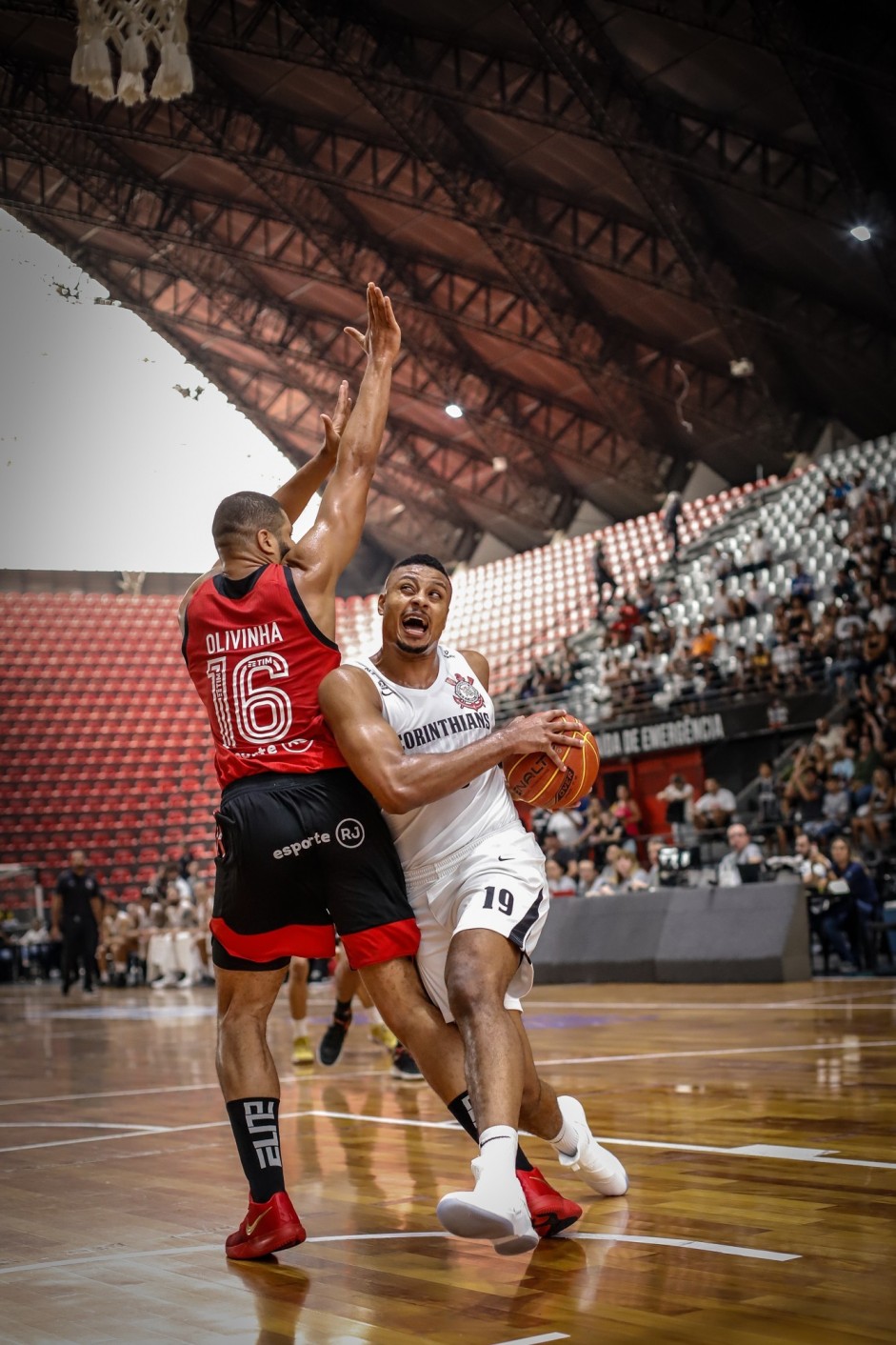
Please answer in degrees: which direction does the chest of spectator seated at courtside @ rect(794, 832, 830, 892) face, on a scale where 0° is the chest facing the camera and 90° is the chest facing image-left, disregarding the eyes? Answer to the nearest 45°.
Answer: approximately 45°

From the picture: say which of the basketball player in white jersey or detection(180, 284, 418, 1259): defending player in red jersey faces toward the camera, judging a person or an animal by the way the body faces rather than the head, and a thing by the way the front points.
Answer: the basketball player in white jersey

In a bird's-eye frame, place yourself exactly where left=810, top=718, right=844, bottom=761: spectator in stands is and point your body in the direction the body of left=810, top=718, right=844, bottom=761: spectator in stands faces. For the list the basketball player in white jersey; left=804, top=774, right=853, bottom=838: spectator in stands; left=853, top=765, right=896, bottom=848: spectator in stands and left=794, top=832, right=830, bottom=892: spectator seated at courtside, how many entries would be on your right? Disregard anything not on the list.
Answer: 0

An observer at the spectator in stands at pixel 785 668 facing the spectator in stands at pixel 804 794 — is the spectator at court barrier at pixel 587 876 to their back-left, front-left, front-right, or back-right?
front-right

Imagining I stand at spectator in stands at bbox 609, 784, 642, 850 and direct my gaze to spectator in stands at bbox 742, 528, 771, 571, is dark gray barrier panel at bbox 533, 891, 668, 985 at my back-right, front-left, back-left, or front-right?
back-right

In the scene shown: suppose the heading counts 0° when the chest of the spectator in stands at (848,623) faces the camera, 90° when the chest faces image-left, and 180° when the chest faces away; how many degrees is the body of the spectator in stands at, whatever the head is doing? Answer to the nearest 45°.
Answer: approximately 45°

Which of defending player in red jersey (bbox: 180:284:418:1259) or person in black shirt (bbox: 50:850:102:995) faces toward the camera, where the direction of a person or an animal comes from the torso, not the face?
the person in black shirt

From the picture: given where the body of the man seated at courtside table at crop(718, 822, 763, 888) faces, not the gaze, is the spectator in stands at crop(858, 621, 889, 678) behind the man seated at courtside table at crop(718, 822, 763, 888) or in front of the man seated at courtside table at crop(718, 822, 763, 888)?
behind

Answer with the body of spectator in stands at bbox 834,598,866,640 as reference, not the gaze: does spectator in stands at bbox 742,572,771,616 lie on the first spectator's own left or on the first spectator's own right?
on the first spectator's own right

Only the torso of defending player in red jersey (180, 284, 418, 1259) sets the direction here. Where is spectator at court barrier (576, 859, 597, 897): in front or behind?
in front

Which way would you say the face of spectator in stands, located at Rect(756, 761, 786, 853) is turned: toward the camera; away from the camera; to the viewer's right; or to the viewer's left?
toward the camera

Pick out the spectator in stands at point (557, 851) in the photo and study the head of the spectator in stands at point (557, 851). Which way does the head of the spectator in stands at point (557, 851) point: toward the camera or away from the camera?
toward the camera

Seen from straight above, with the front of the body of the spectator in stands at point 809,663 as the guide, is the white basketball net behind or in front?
in front

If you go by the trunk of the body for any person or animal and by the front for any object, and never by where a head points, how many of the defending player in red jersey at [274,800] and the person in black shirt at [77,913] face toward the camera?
1

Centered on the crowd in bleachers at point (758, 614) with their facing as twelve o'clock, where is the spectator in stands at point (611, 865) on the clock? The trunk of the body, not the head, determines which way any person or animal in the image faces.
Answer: The spectator in stands is roughly at 11 o'clock from the crowd in bleachers.

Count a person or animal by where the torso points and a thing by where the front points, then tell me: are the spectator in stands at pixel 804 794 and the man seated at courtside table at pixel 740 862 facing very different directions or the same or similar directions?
same or similar directions

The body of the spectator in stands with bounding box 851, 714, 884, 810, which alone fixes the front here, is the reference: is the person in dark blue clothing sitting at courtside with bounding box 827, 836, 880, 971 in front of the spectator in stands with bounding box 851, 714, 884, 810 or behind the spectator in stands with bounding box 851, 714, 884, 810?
in front

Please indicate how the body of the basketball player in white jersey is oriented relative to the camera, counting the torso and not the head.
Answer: toward the camera

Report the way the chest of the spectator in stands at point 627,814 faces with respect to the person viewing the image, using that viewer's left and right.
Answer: facing the viewer and to the left of the viewer

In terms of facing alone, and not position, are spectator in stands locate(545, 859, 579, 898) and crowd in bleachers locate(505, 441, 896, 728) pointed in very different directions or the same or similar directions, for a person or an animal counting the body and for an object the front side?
same or similar directions

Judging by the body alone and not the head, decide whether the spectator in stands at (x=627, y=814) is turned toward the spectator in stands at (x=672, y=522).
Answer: no
